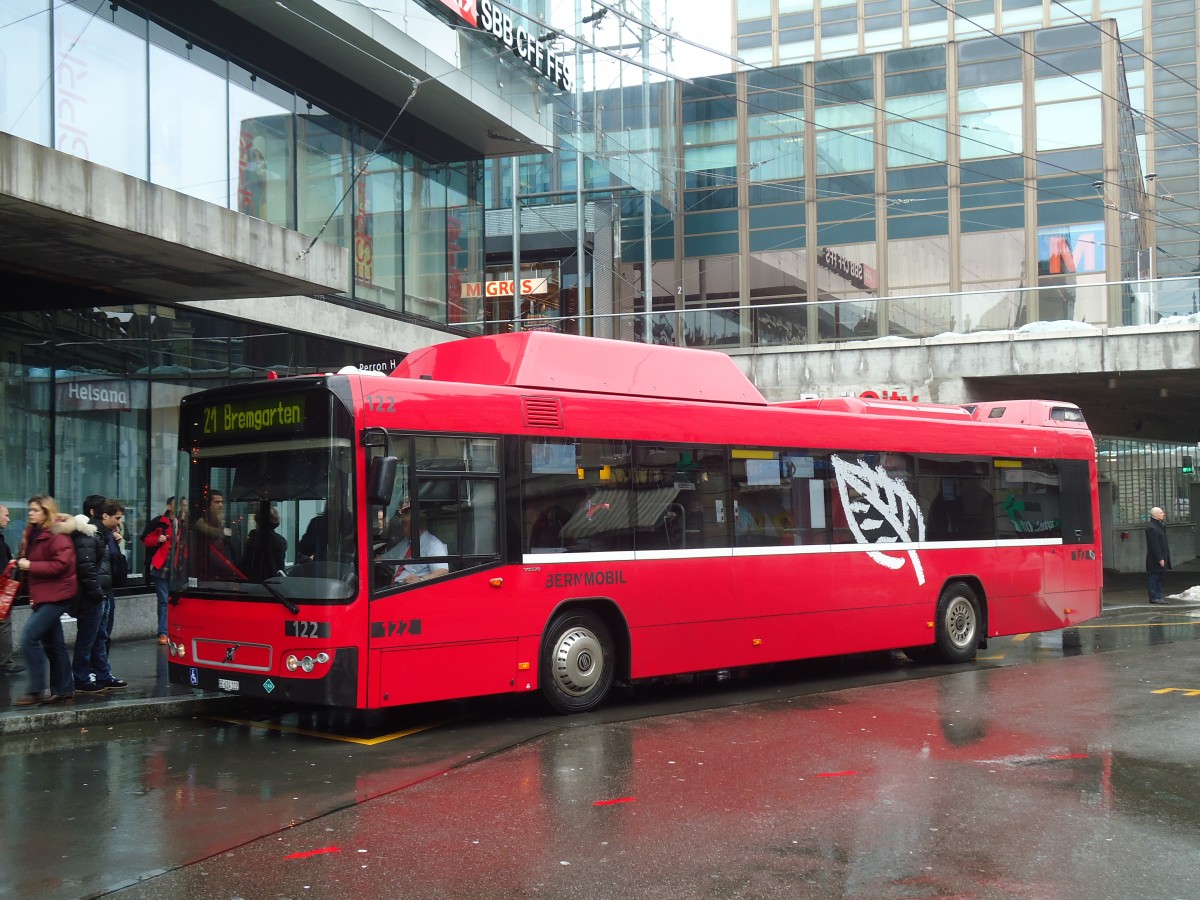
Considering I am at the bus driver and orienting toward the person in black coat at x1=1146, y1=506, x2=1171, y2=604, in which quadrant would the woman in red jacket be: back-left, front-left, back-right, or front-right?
back-left

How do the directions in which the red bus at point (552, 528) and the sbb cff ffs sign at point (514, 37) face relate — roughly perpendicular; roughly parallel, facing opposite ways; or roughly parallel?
roughly perpendicular

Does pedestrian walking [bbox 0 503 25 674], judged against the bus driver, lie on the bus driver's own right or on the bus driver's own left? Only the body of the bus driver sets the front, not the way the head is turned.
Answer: on the bus driver's own right

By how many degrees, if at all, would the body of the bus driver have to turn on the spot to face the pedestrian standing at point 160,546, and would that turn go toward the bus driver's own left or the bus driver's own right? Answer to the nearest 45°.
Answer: approximately 90° to the bus driver's own right

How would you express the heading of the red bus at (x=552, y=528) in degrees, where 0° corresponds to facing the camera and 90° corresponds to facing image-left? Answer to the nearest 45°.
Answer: approximately 45°

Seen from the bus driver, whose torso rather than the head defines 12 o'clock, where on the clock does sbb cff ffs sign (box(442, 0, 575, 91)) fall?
The sbb cff ffs sign is roughly at 5 o'clock from the bus driver.

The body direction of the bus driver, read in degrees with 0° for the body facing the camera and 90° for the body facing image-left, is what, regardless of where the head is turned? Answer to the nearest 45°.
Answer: approximately 45°
